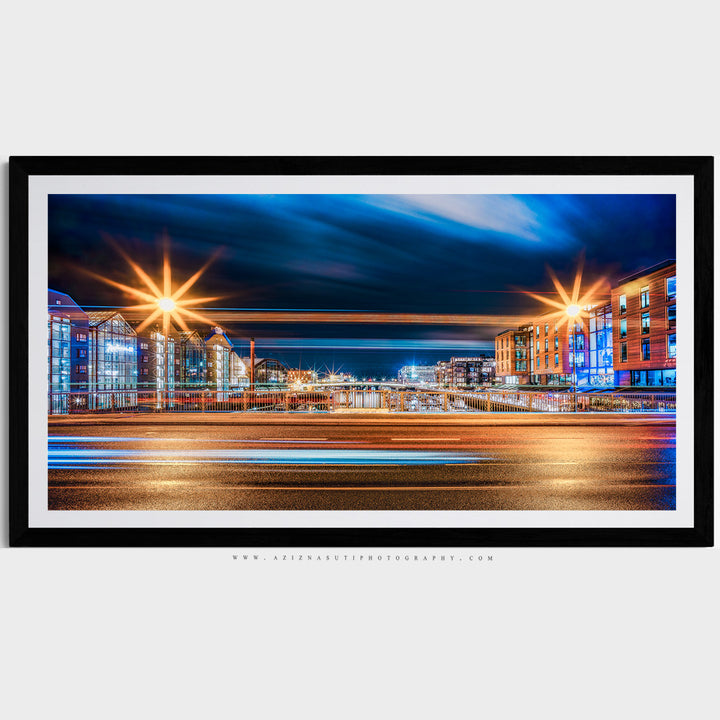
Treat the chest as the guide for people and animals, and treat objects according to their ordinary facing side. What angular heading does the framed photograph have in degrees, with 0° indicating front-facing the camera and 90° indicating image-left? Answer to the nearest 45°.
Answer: approximately 0°
